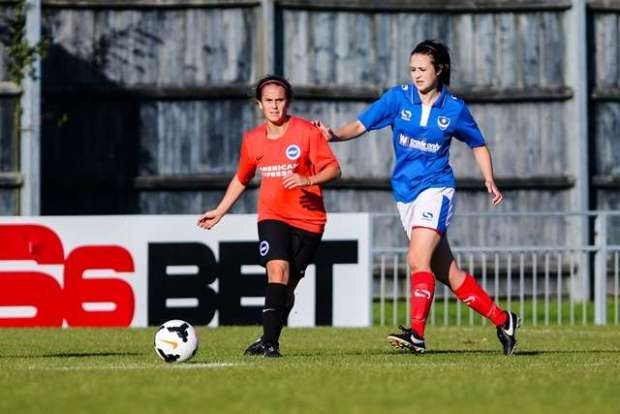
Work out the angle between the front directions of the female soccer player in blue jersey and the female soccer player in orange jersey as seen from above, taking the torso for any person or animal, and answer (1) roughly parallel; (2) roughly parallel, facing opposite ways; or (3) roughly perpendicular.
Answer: roughly parallel

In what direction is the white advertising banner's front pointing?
toward the camera

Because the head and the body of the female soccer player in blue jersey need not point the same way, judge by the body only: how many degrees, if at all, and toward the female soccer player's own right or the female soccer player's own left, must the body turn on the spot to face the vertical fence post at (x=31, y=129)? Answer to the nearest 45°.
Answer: approximately 90° to the female soccer player's own right

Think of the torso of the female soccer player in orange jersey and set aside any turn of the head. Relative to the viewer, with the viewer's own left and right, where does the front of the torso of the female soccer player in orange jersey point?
facing the viewer and to the left of the viewer

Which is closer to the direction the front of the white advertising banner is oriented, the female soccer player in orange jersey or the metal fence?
the female soccer player in orange jersey

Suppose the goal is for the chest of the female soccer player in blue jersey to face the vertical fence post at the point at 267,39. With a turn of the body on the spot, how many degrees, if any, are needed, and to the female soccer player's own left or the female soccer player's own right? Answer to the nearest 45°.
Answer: approximately 135° to the female soccer player's own right

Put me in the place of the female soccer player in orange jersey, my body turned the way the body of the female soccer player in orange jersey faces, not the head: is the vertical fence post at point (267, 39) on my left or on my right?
on my right

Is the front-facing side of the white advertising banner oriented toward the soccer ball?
yes

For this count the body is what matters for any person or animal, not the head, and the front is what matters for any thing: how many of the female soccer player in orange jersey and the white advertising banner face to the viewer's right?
0

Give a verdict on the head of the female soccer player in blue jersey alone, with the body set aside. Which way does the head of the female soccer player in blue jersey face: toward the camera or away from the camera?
toward the camera

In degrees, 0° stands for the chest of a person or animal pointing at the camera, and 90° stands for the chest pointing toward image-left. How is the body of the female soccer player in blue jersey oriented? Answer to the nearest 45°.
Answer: approximately 45°

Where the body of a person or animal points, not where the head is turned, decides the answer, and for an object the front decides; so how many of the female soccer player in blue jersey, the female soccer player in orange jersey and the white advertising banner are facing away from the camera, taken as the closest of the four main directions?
0

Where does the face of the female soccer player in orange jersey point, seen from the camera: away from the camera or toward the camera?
toward the camera

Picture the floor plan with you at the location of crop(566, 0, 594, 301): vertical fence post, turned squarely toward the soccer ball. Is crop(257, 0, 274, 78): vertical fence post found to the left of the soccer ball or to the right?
right
